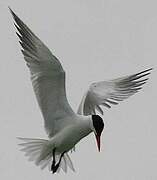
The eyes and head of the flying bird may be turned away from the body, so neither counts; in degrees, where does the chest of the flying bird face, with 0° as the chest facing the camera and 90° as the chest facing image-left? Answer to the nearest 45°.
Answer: approximately 315°
